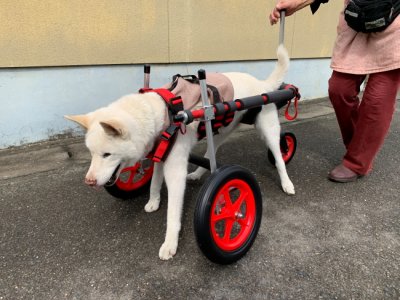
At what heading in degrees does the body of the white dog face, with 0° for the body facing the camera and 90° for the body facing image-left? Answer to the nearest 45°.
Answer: approximately 45°
